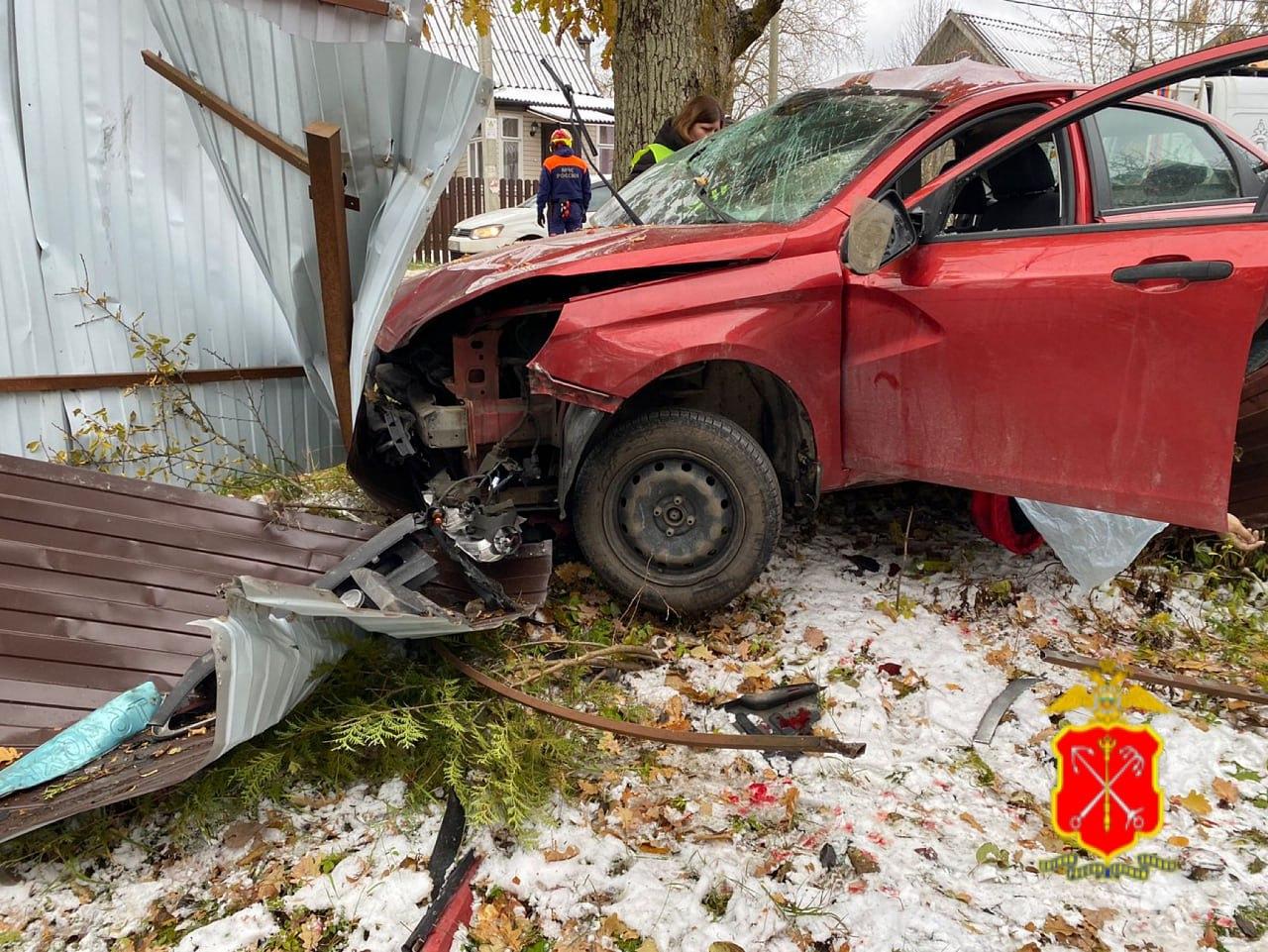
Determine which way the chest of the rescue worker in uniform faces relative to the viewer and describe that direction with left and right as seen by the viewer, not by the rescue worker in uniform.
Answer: facing away from the viewer

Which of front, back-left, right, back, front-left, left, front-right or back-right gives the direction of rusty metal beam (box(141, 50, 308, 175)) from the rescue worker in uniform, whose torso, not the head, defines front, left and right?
back

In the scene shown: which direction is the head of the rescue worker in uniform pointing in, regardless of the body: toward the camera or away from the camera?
away from the camera

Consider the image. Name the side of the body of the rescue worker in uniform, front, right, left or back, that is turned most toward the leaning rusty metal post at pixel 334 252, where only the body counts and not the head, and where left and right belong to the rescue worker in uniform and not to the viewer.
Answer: back

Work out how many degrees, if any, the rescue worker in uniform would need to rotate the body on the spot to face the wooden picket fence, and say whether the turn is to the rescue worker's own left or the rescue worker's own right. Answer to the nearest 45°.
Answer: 0° — they already face it

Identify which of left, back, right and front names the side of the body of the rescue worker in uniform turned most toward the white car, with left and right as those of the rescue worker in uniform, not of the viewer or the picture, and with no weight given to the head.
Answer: front

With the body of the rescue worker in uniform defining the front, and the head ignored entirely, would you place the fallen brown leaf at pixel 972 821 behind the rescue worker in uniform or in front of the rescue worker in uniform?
behind
